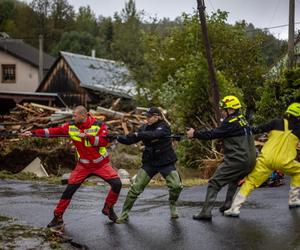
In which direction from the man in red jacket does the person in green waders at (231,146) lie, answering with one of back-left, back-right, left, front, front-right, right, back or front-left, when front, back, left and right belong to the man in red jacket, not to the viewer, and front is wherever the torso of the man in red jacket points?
back-left

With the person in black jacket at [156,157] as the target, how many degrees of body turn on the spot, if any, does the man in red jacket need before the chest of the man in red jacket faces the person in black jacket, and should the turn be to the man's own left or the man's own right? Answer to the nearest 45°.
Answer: approximately 135° to the man's own left

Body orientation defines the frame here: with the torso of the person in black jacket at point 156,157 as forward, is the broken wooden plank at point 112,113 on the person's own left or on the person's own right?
on the person's own right

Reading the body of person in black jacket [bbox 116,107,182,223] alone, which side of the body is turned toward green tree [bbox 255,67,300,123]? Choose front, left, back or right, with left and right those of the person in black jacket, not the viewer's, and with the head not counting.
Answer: back

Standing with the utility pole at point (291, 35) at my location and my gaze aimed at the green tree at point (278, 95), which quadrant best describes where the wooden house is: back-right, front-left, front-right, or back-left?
back-right

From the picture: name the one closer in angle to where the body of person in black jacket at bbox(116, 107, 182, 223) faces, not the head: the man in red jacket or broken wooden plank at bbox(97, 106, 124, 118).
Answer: the man in red jacket

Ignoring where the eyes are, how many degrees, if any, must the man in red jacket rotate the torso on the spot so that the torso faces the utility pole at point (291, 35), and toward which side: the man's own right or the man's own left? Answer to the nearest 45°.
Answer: approximately 180°

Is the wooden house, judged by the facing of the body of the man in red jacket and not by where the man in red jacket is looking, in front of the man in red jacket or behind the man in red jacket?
behind

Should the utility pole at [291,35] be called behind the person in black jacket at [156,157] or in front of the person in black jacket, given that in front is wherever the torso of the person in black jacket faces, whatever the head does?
behind

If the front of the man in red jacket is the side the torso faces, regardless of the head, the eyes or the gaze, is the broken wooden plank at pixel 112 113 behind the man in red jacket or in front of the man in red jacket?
behind

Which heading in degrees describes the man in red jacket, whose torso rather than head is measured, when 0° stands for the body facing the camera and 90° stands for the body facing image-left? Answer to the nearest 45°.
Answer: approximately 45°

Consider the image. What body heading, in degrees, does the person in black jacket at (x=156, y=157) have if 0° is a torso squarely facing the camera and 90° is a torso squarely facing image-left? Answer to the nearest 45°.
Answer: approximately 45°
